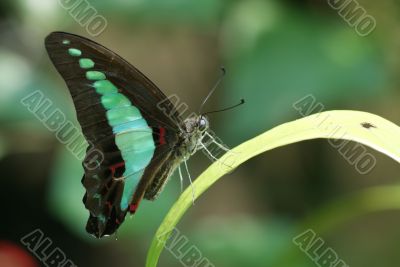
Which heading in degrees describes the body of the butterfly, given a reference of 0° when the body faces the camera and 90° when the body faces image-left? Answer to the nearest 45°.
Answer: approximately 270°
